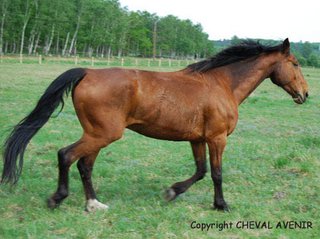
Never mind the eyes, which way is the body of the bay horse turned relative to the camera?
to the viewer's right
